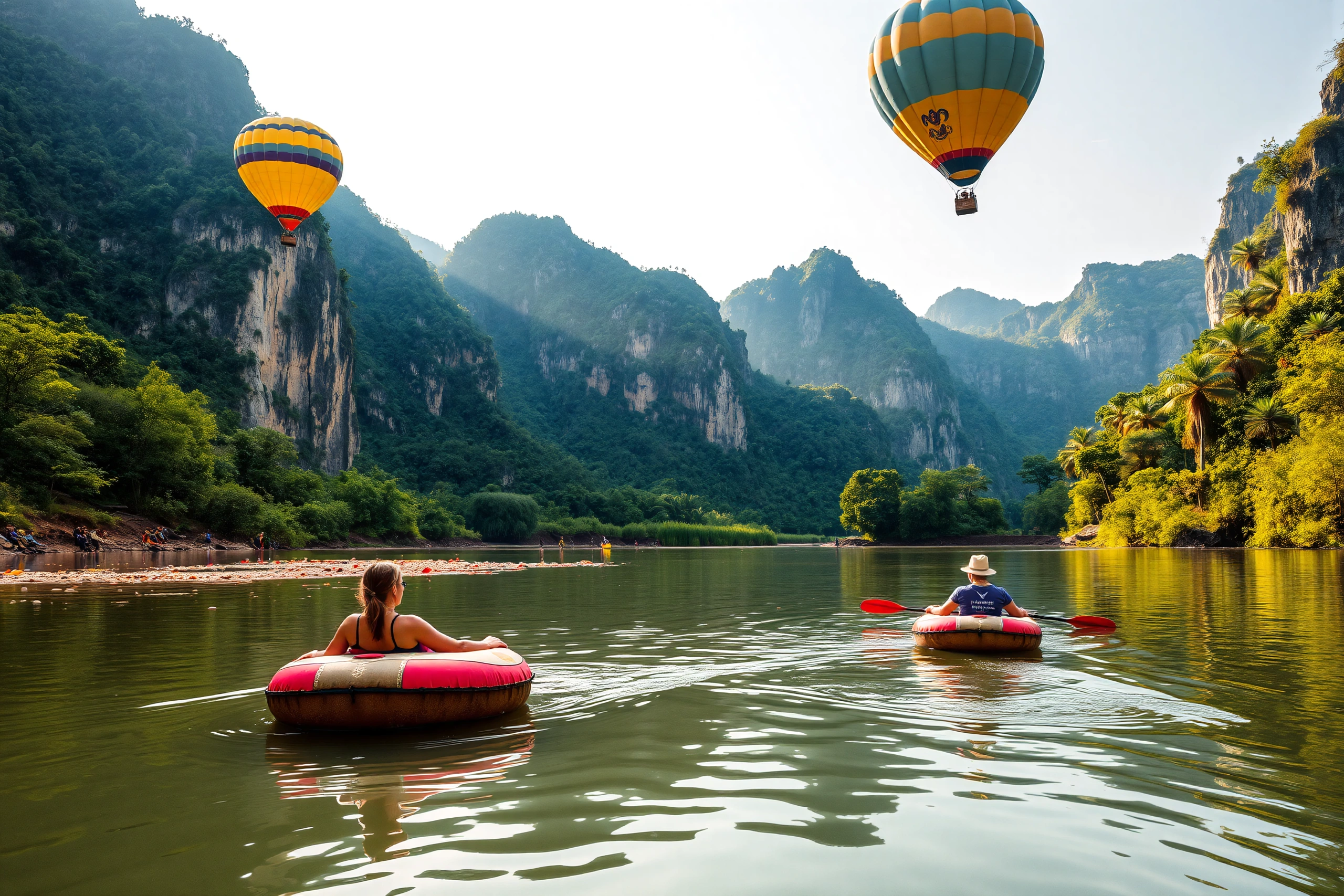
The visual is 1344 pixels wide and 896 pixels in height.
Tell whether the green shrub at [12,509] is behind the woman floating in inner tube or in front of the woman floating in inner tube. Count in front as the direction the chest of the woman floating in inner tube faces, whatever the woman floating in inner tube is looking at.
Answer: in front

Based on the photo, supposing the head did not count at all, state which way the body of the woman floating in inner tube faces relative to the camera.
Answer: away from the camera

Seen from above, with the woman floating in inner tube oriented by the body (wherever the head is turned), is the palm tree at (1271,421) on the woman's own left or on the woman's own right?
on the woman's own right

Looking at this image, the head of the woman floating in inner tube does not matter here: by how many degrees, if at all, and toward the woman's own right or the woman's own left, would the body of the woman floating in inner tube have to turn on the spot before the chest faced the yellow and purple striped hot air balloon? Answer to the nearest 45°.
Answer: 0° — they already face it
